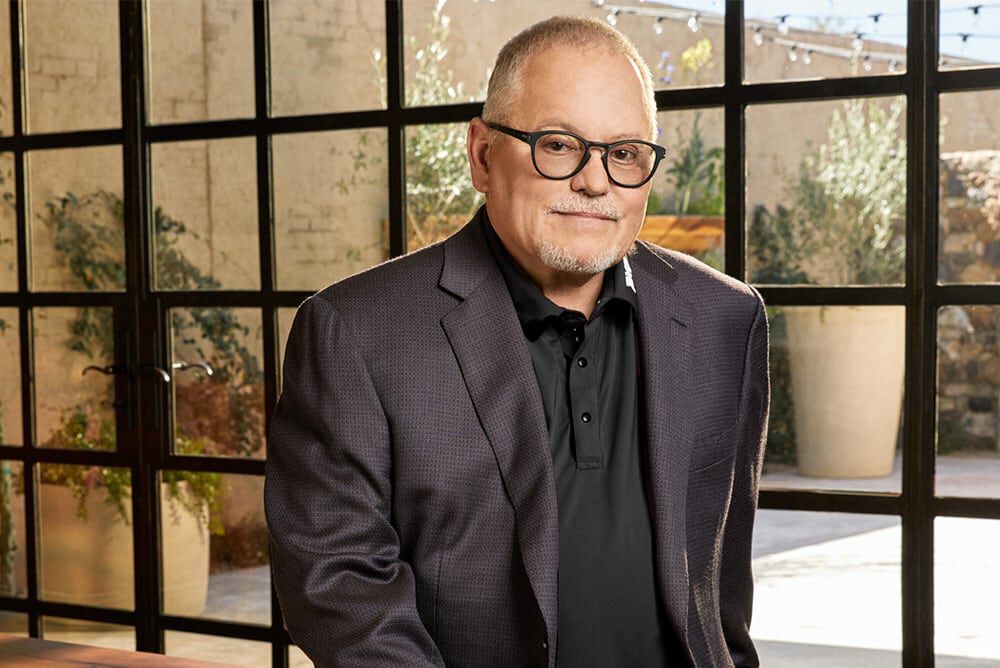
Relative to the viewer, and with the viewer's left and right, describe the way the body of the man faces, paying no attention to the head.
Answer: facing the viewer and to the right of the viewer

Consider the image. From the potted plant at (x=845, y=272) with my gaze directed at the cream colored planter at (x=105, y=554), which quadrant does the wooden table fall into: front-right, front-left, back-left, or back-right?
front-left

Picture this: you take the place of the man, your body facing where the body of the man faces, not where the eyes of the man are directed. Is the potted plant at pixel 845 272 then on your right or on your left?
on your left

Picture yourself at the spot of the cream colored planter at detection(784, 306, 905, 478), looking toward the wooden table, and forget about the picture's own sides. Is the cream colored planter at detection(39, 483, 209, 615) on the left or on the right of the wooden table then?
right

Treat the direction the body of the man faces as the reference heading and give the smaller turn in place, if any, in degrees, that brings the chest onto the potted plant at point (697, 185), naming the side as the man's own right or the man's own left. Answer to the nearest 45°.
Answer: approximately 135° to the man's own left

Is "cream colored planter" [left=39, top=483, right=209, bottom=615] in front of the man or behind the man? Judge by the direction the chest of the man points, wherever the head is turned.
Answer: behind

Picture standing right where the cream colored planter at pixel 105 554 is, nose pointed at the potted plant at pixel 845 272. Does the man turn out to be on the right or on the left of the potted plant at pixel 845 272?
right
